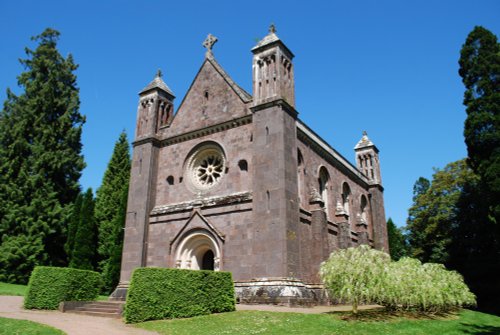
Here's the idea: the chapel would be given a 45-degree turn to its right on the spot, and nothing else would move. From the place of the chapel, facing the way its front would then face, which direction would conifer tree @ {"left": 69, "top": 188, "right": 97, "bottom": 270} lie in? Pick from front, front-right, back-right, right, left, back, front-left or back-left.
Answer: front-right

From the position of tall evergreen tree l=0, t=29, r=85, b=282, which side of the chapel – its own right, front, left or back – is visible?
right

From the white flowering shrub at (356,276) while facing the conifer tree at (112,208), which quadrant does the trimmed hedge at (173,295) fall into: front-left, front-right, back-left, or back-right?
front-left

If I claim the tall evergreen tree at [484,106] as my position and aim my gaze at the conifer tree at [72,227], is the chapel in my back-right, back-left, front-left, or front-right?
front-left

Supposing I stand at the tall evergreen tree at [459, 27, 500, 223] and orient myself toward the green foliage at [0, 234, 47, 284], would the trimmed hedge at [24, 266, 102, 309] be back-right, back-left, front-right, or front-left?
front-left

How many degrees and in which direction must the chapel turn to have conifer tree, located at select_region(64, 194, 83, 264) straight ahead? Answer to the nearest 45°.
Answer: approximately 90° to its right

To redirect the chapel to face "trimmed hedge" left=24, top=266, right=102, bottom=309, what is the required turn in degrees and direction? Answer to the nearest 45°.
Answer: approximately 45° to its right

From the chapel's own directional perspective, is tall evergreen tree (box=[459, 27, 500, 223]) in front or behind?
behind

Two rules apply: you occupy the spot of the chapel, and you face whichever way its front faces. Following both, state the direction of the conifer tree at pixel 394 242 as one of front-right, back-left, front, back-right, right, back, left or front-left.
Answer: back

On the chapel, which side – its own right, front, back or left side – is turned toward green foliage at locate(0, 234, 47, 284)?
right

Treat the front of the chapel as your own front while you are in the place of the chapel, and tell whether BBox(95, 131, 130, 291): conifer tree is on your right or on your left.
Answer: on your right

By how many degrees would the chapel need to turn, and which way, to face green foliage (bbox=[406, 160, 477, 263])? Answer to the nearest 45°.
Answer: approximately 180°

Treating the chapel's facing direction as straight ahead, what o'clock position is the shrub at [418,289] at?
The shrub is roughly at 9 o'clock from the chapel.

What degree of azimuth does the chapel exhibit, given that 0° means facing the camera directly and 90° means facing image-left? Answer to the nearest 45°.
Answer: approximately 45°

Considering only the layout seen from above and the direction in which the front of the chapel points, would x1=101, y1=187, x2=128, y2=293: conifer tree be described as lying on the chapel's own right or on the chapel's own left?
on the chapel's own right
